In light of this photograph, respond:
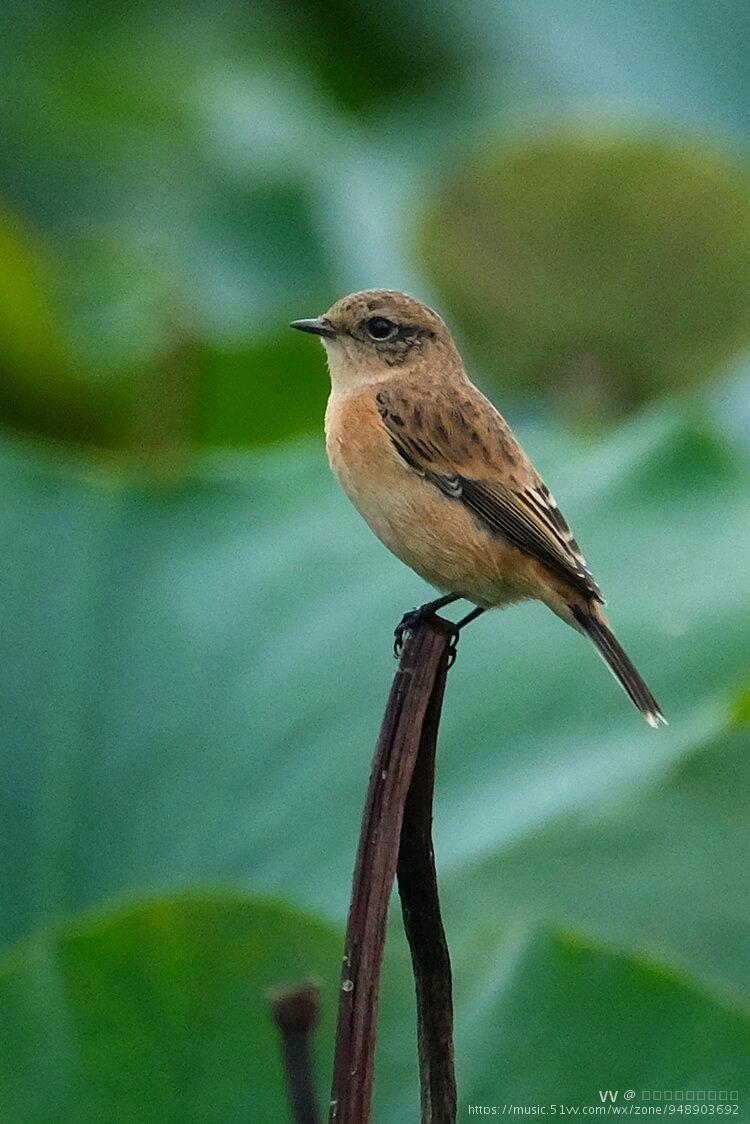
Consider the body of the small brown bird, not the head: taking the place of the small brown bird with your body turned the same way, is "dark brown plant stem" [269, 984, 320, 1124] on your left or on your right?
on your right

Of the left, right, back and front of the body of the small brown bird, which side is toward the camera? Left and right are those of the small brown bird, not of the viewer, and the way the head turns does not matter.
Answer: left

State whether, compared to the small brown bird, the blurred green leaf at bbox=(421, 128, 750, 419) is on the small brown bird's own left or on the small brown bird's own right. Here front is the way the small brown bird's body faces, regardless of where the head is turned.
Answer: on the small brown bird's own right
